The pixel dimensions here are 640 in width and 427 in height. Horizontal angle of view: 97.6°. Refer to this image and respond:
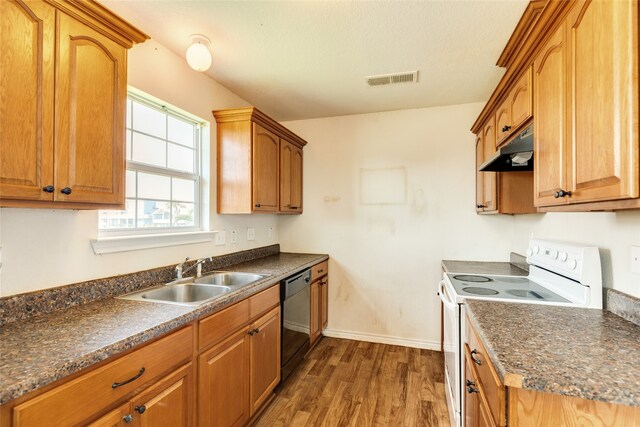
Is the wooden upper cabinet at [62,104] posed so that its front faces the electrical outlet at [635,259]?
yes

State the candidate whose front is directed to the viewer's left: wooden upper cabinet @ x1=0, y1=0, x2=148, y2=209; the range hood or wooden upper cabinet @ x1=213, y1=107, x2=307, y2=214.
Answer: the range hood

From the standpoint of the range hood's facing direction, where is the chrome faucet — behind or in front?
in front

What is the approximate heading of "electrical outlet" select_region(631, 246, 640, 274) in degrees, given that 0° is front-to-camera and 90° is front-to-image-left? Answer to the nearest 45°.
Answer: approximately 45°

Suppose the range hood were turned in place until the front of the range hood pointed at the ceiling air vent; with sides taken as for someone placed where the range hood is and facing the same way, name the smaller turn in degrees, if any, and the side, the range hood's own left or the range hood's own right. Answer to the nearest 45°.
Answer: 0° — it already faces it

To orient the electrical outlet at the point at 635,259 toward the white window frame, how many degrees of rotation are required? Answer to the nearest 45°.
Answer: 0° — it already faces it

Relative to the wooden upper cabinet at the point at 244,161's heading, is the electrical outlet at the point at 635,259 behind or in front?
in front

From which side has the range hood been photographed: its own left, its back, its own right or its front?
left

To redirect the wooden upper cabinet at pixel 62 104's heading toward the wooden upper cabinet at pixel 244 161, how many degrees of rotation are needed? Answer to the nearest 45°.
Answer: approximately 90° to its left

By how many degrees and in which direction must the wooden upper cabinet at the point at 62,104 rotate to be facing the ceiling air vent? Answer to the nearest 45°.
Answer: approximately 45° to its left
